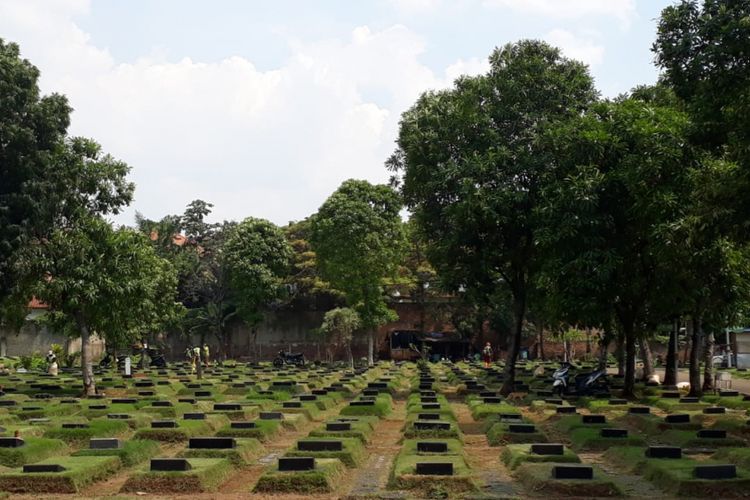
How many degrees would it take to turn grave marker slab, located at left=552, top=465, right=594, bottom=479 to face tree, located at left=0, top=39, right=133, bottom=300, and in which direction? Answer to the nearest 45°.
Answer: approximately 135° to its right

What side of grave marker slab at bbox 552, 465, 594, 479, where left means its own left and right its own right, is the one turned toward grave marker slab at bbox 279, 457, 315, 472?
right

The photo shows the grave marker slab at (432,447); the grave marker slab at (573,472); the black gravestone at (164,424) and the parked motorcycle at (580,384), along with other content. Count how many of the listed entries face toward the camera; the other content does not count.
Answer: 3

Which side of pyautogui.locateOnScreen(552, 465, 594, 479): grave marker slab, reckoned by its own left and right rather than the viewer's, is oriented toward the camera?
front

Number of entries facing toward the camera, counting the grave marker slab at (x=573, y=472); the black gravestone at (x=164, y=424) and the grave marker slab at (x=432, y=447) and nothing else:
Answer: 3

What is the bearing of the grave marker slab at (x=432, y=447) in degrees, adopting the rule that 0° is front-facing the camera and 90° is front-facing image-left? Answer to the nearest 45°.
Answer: approximately 0°

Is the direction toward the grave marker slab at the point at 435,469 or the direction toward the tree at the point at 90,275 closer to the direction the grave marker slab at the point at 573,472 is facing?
the grave marker slab

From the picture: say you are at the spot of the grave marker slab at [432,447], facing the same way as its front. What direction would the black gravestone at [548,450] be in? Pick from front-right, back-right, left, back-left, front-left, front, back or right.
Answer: left

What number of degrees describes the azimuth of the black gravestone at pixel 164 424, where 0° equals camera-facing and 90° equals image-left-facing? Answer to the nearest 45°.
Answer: approximately 0°

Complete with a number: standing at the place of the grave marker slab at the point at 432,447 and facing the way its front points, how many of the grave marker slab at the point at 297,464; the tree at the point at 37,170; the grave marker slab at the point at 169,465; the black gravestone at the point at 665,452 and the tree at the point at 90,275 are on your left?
1
